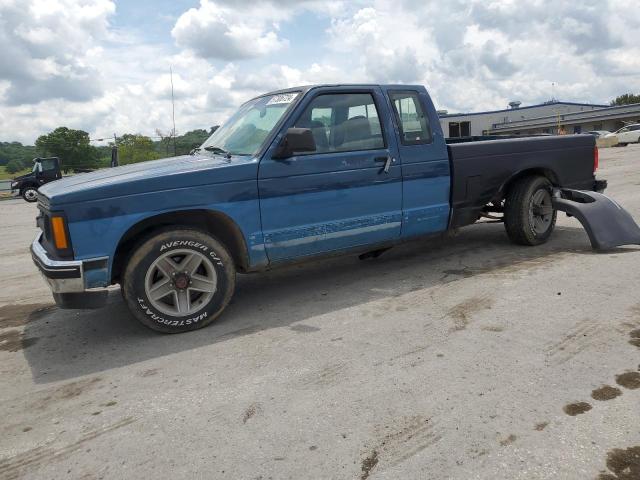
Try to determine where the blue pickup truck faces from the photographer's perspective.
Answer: facing the viewer and to the left of the viewer

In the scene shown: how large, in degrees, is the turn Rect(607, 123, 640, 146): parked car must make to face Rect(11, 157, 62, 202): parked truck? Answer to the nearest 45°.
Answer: approximately 45° to its left

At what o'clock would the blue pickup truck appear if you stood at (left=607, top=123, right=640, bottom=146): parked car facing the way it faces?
The blue pickup truck is roughly at 9 o'clock from the parked car.

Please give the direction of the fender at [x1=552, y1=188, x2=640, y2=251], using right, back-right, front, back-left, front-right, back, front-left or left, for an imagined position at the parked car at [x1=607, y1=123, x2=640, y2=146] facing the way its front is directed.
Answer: left

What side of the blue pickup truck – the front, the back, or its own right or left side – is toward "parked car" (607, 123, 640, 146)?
back

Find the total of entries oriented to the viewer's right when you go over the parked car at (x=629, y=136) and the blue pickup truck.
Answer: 0

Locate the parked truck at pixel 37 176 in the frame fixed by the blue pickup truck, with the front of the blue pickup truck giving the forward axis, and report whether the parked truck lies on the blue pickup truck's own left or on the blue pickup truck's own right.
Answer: on the blue pickup truck's own right

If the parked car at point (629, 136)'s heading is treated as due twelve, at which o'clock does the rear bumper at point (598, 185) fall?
The rear bumper is roughly at 9 o'clock from the parked car.

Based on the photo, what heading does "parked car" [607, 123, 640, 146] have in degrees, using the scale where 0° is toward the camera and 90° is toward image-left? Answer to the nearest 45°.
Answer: approximately 90°
